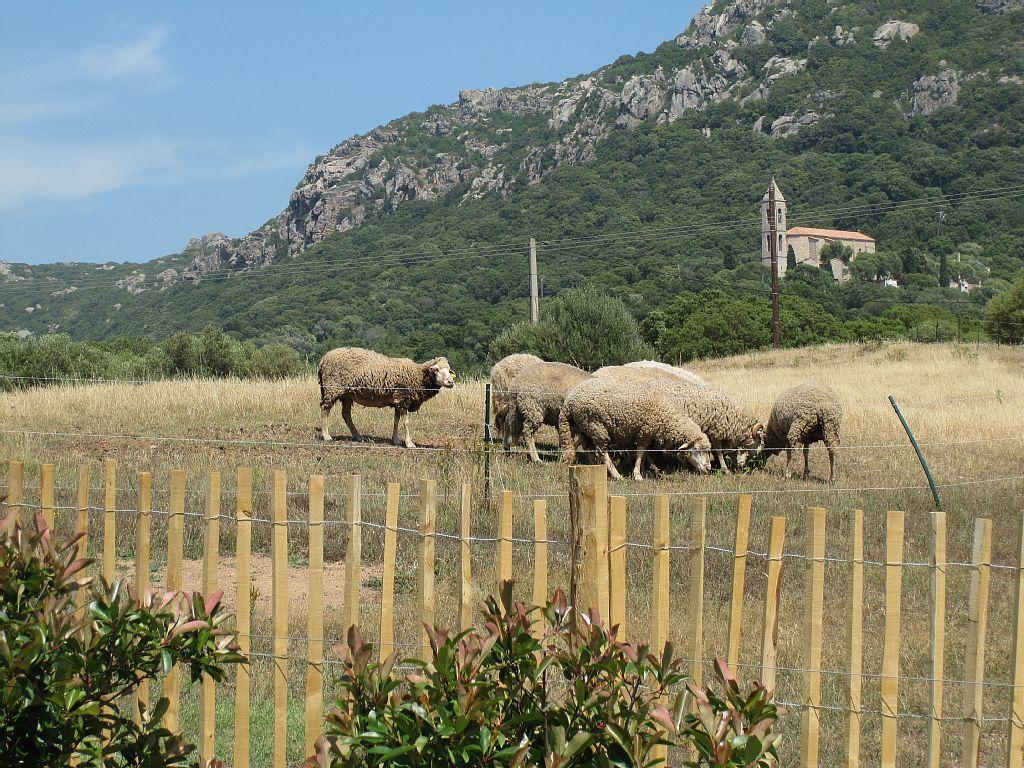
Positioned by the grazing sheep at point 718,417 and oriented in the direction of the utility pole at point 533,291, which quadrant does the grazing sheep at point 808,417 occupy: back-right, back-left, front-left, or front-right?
back-right

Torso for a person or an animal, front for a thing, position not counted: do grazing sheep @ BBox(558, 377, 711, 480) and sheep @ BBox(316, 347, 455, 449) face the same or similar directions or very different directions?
same or similar directions

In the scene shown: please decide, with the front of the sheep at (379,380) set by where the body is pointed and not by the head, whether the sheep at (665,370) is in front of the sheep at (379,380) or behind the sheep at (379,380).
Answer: in front

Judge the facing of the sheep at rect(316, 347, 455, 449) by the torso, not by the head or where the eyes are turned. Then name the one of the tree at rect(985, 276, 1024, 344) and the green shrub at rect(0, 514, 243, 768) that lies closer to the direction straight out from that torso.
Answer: the tree

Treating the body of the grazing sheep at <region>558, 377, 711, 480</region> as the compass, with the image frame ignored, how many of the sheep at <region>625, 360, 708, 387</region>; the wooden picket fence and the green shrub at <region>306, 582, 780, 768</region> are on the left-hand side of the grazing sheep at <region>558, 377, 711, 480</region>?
1

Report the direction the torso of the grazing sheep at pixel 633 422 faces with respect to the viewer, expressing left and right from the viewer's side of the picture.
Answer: facing to the right of the viewer

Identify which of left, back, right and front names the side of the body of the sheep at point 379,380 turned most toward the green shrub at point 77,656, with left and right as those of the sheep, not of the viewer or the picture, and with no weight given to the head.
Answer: right

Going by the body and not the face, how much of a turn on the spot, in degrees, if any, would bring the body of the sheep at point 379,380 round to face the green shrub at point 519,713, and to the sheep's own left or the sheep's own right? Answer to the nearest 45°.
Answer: approximately 90° to the sheep's own right

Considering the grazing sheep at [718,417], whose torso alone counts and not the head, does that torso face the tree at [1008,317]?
no

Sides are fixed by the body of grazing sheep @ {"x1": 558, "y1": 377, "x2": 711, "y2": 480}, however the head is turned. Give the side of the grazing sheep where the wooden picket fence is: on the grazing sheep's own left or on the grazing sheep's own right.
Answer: on the grazing sheep's own right

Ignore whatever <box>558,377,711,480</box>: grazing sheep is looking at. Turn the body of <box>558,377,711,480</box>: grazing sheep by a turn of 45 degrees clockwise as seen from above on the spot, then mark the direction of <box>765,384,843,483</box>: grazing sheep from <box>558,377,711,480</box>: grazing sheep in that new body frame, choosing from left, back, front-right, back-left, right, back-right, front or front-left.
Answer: front-left

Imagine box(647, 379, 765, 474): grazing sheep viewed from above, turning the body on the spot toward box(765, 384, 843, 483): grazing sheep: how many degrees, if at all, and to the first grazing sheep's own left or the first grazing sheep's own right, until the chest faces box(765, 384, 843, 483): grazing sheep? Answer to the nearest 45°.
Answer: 0° — it already faces it

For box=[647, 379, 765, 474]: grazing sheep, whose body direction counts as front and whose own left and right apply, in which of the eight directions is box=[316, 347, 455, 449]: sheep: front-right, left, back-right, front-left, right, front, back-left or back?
back-right

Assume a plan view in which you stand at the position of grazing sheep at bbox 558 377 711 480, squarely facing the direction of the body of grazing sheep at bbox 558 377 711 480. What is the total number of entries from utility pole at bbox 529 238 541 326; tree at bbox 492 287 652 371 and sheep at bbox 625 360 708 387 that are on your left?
3

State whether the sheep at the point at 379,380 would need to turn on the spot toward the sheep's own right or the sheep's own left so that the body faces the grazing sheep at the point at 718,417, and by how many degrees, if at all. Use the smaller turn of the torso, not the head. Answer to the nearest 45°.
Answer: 0° — it already faces it

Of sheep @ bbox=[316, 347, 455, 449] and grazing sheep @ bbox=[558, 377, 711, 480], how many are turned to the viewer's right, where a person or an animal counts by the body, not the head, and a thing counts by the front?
2

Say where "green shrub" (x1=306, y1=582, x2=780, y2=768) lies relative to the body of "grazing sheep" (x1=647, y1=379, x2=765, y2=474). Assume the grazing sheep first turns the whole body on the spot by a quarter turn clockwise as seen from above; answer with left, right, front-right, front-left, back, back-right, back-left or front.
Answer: front-left

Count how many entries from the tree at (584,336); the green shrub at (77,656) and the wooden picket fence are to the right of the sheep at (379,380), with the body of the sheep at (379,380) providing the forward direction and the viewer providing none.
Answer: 2

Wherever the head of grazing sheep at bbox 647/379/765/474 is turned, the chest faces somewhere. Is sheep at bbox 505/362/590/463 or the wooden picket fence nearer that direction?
the wooden picket fence

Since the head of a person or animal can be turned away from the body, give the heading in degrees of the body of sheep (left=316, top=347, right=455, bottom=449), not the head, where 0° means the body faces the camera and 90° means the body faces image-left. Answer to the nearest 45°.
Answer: approximately 270°
